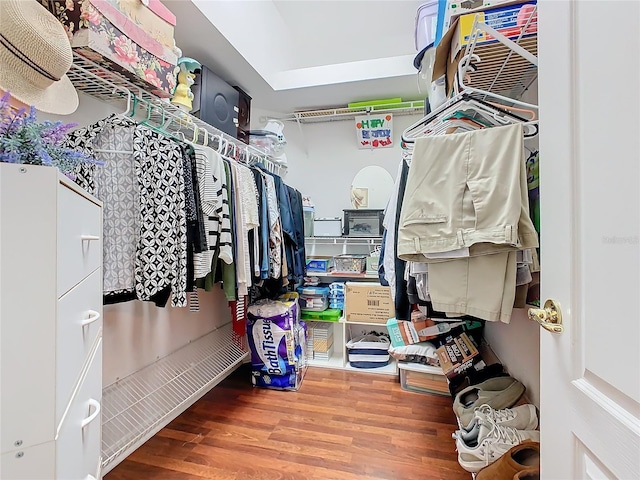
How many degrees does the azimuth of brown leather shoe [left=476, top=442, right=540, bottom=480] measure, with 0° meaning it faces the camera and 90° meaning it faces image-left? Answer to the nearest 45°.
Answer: approximately 45°

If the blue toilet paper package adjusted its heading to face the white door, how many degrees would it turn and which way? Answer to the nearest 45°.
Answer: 0° — it already faces it

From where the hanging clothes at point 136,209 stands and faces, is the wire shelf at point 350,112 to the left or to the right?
on its left

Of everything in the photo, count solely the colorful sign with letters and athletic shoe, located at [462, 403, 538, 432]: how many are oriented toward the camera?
1

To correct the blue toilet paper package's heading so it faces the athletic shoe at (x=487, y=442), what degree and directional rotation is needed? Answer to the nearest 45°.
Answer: approximately 45° to its left
